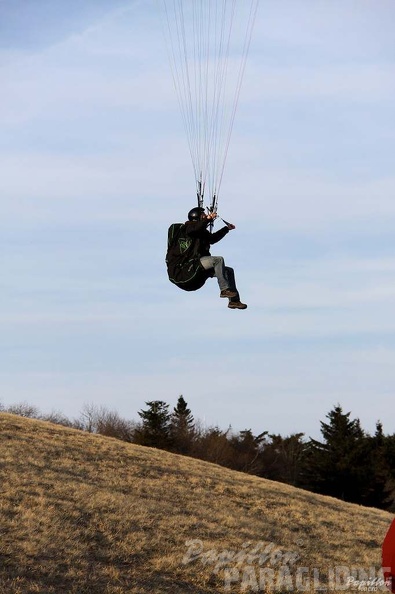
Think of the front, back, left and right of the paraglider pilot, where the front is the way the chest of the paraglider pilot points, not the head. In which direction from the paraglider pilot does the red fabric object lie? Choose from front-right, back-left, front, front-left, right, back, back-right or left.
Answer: right

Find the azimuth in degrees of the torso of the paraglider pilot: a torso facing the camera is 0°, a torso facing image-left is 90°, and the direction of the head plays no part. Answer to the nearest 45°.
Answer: approximately 270°
